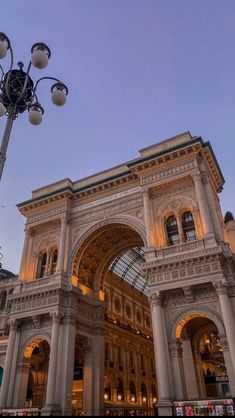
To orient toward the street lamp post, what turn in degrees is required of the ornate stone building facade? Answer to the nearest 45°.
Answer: approximately 45° to its left
